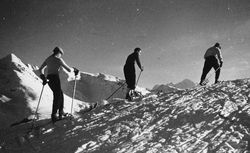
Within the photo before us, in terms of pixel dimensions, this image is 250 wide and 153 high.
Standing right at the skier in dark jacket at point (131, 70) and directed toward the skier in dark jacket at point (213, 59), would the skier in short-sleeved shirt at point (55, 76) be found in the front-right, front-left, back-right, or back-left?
back-right

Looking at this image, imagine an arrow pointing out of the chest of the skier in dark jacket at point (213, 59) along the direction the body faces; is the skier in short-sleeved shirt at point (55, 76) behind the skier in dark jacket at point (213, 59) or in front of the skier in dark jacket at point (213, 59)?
behind

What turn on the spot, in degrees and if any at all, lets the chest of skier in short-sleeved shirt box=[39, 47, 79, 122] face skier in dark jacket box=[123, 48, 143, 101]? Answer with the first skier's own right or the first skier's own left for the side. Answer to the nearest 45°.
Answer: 0° — they already face them

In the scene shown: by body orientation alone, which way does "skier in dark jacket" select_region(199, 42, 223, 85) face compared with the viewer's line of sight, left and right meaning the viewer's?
facing away from the viewer and to the right of the viewer

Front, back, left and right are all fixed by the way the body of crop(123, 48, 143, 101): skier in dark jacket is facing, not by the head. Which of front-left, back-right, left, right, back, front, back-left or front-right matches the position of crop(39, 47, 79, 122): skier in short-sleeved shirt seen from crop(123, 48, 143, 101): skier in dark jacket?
back-right

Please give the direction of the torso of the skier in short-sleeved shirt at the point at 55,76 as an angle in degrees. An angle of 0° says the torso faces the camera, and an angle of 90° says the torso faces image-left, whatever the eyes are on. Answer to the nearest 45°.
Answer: approximately 225°

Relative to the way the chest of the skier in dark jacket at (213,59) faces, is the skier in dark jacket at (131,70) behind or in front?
behind

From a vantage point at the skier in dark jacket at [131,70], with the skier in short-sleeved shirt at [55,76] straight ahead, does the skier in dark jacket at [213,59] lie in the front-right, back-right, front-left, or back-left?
back-left

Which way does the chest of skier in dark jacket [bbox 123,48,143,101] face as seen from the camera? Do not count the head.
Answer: to the viewer's right
